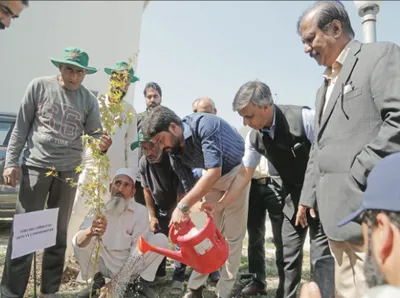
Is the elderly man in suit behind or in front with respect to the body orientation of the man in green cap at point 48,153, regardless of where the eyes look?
in front

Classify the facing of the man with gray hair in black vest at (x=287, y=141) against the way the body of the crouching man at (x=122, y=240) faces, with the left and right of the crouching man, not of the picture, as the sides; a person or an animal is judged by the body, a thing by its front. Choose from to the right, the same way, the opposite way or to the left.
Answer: to the right

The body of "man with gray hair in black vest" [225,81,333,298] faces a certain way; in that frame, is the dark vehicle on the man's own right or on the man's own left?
on the man's own right

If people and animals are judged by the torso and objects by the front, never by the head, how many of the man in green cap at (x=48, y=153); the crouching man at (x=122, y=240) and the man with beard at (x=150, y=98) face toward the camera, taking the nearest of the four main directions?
3

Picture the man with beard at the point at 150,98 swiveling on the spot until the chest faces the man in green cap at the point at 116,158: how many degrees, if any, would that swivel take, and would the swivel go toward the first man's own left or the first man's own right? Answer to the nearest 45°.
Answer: approximately 45° to the first man's own right

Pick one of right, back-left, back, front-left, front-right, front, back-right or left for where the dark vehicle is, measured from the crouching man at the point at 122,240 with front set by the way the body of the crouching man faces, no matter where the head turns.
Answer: back-right

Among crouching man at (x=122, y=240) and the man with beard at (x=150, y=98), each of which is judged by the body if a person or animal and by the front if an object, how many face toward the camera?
2

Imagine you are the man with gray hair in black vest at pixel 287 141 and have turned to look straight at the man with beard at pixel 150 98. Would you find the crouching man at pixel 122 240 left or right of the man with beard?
left

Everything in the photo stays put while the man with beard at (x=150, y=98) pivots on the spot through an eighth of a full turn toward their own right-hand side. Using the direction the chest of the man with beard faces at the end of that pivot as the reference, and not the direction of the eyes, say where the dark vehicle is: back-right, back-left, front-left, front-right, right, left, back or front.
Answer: front-right

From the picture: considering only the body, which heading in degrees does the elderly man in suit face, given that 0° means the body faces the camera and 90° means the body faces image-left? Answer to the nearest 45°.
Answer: approximately 45°

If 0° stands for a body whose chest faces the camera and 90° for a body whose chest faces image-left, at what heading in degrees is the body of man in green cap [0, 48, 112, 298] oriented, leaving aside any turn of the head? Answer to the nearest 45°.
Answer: approximately 0°
